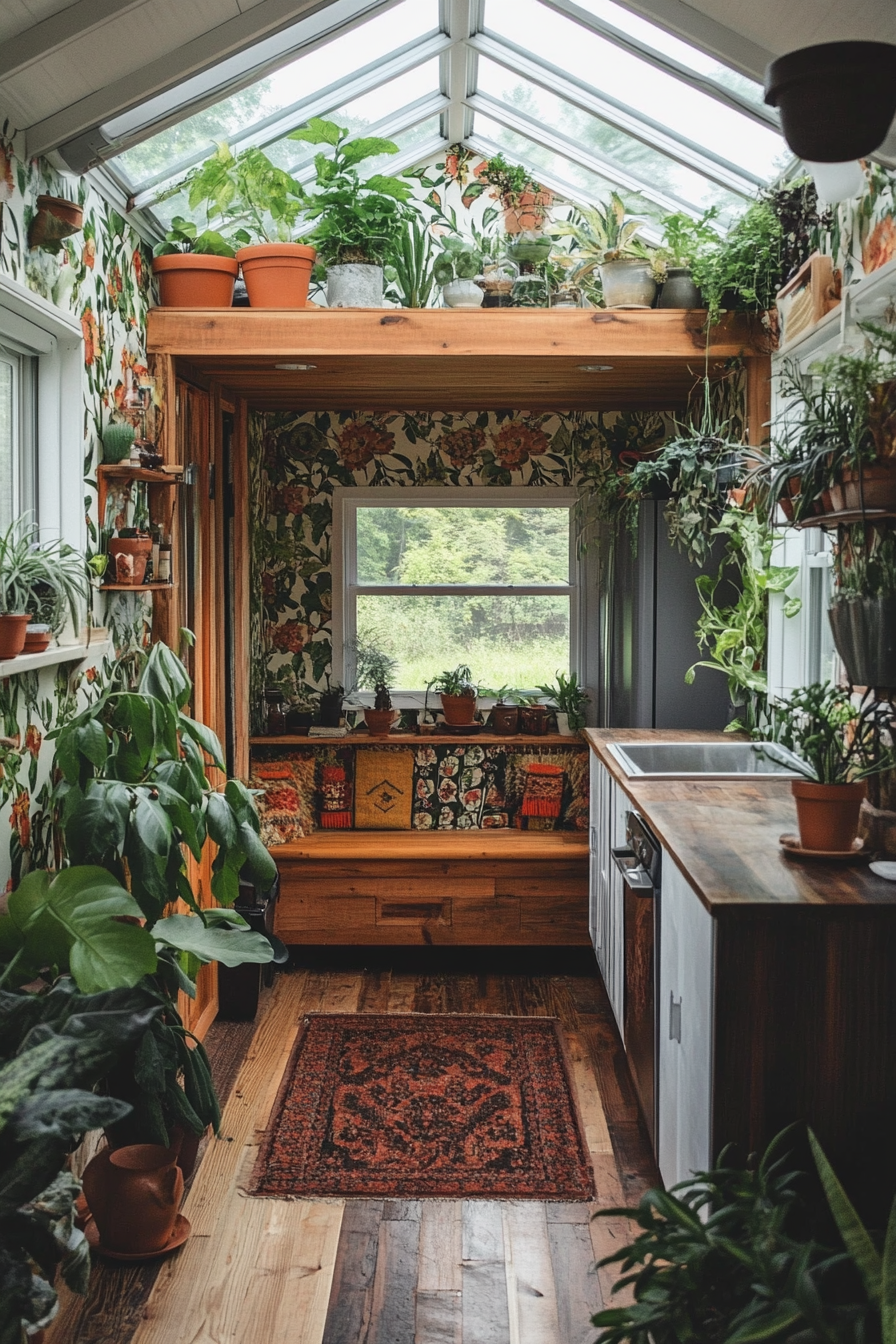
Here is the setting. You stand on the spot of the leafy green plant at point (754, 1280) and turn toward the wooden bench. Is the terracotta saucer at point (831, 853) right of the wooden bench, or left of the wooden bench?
right

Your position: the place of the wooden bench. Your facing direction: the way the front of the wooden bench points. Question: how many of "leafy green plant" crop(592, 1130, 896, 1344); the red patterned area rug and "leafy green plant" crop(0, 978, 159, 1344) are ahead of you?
3

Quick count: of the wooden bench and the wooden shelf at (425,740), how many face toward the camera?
2

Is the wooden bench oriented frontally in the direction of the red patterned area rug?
yes

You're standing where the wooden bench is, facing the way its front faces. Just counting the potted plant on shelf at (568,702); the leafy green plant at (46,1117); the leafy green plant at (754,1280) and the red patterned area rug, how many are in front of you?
3

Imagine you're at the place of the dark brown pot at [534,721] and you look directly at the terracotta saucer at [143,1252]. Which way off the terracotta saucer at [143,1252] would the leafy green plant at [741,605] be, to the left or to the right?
left

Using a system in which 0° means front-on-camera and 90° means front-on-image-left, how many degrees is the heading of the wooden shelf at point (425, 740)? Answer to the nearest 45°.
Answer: approximately 0°

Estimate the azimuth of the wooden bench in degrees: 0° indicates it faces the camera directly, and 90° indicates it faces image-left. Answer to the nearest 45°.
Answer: approximately 0°
